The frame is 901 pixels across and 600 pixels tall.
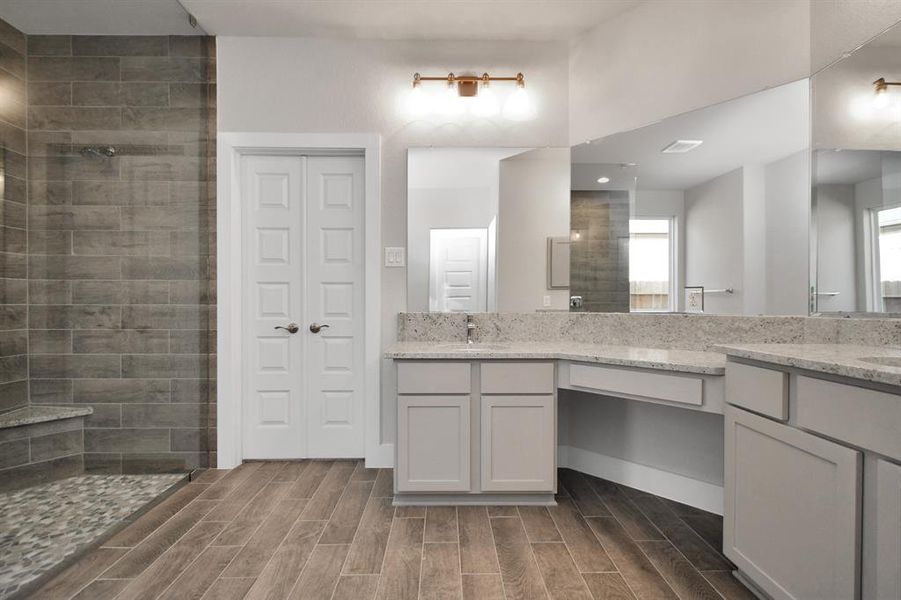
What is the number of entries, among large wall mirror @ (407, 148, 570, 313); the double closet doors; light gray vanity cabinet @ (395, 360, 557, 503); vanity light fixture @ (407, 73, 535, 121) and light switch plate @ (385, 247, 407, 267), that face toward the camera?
5

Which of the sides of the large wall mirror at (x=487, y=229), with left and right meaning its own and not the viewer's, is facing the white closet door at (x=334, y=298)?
right

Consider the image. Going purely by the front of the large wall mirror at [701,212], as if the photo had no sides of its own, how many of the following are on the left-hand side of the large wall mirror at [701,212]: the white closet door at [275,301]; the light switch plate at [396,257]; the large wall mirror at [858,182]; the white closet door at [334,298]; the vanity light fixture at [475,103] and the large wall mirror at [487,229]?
1

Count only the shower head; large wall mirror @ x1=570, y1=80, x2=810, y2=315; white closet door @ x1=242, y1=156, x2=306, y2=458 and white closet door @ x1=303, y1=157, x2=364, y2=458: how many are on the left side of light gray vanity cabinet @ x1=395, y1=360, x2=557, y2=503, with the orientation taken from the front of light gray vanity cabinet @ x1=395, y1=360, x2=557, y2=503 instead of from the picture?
1

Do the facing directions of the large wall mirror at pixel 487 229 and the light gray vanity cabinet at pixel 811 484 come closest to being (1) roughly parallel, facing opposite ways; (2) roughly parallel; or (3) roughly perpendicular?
roughly perpendicular

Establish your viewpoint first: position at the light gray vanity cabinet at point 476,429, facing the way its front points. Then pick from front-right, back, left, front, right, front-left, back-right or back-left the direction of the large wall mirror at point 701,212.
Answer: left

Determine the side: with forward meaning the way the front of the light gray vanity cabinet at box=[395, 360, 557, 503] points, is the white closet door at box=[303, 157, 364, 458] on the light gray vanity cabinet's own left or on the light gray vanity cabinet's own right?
on the light gray vanity cabinet's own right

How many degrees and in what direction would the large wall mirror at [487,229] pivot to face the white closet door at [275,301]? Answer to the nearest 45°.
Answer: approximately 90° to its right

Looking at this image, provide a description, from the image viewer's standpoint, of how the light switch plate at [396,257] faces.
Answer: facing the viewer

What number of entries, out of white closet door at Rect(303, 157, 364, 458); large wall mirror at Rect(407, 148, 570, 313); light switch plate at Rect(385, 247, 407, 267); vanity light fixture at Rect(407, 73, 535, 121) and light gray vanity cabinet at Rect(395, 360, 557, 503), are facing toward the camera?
5

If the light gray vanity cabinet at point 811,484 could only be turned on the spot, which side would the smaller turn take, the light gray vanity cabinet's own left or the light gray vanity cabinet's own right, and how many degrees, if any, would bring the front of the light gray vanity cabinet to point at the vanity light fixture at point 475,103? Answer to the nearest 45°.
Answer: approximately 90° to the light gray vanity cabinet's own right

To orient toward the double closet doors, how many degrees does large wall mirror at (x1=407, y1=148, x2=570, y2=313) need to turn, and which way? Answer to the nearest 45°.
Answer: approximately 90° to its right

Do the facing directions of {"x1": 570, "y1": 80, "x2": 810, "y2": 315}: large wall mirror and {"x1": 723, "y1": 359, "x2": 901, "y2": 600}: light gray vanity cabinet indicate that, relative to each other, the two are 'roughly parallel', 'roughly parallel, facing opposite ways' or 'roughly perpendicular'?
roughly parallel

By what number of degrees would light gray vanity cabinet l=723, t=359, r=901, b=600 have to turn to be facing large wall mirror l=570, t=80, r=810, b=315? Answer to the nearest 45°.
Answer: approximately 90° to its right

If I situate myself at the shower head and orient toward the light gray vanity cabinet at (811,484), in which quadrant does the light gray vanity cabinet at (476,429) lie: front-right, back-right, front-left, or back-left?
front-left

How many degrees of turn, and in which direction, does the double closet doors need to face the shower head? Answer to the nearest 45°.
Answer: approximately 45° to its right

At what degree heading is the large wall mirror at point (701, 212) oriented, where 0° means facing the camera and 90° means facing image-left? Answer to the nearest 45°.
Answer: approximately 45°

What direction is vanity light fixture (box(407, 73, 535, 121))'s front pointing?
toward the camera

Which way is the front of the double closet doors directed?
toward the camera
